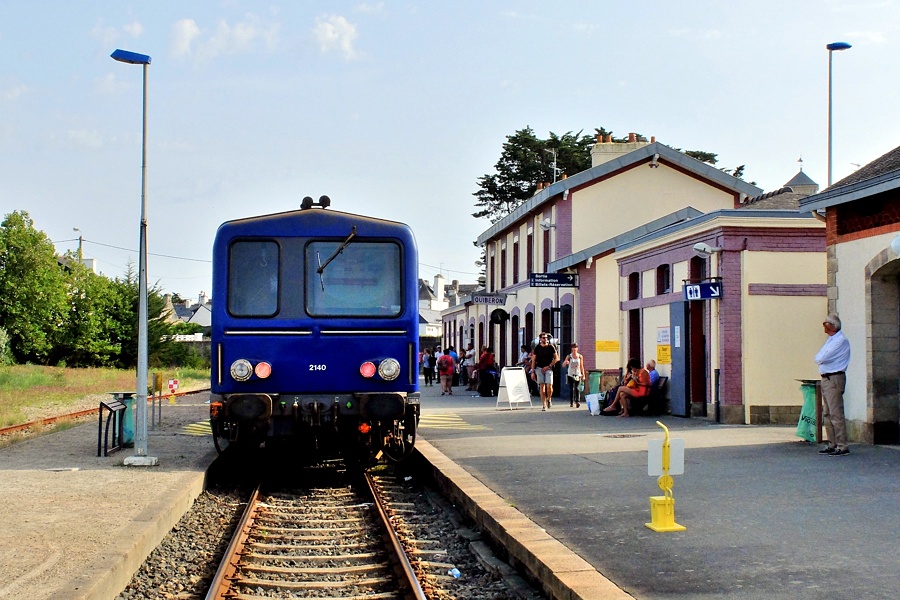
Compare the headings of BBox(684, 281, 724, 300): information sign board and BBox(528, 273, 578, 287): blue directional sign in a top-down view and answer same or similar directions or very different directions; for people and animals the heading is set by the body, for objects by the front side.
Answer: same or similar directions

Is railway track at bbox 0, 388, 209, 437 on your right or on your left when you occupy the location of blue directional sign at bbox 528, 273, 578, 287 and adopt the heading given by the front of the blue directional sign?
on your right

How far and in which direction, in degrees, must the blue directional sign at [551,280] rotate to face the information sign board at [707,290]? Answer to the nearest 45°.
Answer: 0° — it already faces it

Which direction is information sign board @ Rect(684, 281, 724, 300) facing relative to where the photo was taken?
toward the camera

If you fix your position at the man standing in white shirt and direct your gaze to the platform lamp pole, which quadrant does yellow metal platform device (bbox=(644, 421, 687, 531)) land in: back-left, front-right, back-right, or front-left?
front-left

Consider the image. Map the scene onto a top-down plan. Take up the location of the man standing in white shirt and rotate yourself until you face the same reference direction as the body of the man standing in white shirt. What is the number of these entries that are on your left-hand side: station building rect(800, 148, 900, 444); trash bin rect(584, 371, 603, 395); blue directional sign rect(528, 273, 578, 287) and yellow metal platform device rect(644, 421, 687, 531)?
1

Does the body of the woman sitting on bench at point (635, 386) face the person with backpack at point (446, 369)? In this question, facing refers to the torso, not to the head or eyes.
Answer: no

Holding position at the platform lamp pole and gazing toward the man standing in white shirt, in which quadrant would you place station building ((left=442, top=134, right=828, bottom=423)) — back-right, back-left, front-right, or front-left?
front-left

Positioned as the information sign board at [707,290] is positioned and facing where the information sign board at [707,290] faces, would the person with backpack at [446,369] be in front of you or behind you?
behind

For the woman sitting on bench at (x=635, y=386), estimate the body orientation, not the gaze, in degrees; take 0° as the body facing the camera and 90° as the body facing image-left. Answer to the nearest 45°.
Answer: approximately 90°

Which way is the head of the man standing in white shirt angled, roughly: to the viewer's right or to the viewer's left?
to the viewer's left

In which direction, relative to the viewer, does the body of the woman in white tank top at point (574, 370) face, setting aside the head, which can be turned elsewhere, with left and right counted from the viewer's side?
facing the viewer

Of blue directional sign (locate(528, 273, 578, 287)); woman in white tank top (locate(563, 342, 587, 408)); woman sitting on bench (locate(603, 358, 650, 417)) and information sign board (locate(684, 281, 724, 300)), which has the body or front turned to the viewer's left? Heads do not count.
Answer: the woman sitting on bench

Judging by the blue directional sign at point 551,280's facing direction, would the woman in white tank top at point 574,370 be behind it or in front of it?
in front

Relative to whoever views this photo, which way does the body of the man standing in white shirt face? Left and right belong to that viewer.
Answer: facing to the left of the viewer
